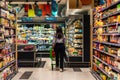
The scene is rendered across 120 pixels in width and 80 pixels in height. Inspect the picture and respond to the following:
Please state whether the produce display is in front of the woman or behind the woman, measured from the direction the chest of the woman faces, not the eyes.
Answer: in front

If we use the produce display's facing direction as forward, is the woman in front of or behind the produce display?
in front

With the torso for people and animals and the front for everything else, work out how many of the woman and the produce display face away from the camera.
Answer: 1

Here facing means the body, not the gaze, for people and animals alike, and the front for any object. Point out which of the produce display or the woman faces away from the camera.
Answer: the woman

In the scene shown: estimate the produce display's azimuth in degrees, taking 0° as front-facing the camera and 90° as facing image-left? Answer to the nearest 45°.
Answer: approximately 45°

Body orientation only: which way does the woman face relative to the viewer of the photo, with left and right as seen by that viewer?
facing away from the viewer
